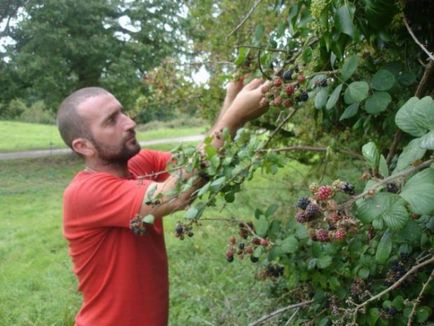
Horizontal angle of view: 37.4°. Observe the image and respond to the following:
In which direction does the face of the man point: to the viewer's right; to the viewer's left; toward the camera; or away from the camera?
to the viewer's right

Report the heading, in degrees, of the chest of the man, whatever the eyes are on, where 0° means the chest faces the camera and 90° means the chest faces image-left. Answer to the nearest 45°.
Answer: approximately 270°

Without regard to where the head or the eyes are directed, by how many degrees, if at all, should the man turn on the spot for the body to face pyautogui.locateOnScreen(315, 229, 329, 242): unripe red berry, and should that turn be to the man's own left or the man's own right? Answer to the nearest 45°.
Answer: approximately 45° to the man's own right

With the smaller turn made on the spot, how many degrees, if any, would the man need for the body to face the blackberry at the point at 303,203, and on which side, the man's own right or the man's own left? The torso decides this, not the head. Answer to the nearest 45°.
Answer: approximately 45° to the man's own right
